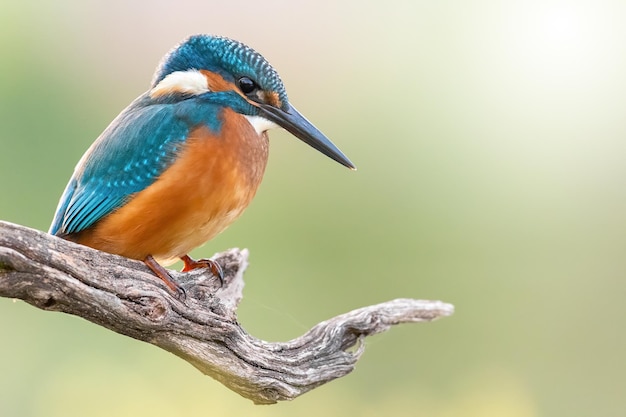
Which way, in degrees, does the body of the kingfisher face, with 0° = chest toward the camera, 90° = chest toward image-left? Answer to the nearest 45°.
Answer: approximately 270°
